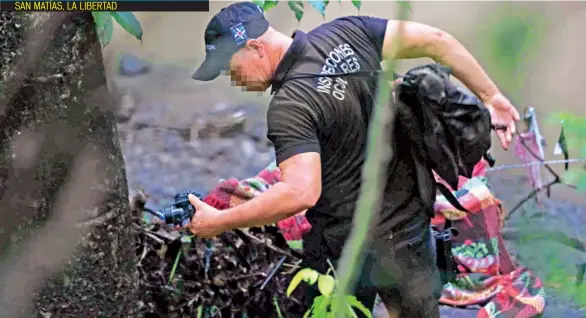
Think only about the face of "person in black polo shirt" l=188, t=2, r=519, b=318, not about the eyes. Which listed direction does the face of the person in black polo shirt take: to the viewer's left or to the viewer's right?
to the viewer's left

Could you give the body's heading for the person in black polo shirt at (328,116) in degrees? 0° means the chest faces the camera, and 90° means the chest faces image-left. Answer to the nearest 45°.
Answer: approximately 135°
